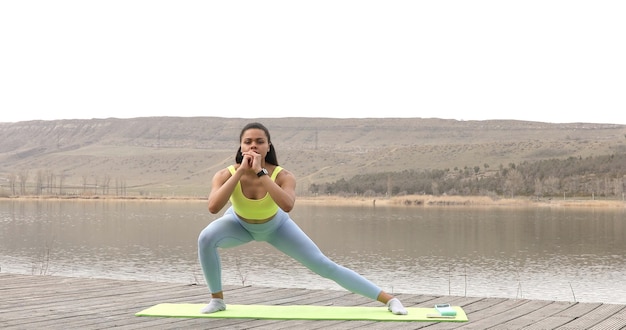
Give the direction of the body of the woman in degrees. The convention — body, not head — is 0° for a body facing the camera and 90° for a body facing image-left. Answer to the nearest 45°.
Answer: approximately 0°
